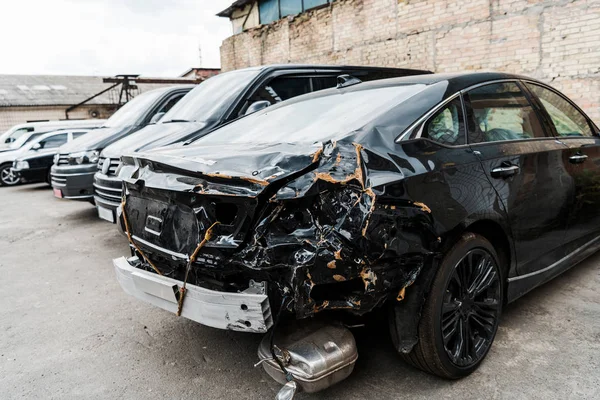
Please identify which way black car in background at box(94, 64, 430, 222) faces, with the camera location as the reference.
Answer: facing the viewer and to the left of the viewer

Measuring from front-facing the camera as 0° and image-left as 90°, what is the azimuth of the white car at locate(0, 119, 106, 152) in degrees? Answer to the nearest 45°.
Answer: approximately 45°

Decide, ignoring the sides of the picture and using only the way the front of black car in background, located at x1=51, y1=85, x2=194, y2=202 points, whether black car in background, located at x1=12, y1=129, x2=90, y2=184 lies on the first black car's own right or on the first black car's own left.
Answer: on the first black car's own right

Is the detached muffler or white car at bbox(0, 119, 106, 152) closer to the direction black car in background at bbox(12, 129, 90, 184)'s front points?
the detached muffler

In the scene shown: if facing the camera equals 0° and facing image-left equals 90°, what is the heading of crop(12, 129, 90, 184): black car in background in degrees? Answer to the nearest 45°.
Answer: approximately 45°

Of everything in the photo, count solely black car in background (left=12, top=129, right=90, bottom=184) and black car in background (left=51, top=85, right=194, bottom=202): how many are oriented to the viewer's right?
0

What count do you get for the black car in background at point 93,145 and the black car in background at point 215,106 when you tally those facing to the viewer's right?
0

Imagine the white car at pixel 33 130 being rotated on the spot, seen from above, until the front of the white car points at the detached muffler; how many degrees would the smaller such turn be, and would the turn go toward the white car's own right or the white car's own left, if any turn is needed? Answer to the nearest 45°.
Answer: approximately 45° to the white car's own left

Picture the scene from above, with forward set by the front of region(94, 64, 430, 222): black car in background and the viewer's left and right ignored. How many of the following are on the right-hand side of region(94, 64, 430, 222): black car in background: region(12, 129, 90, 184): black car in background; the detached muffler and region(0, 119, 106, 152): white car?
2

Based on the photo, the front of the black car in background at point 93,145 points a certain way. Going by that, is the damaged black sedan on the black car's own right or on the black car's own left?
on the black car's own left

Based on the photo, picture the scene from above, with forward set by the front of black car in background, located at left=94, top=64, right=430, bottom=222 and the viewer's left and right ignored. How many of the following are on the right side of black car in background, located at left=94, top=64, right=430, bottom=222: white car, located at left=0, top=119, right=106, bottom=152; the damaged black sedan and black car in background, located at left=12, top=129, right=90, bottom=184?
2
